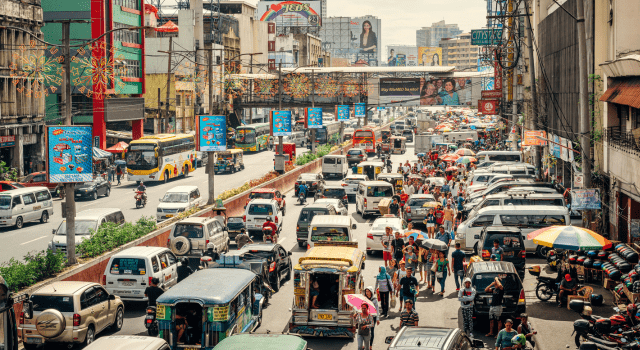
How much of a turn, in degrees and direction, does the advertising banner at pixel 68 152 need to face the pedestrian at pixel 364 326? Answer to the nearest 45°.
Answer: approximately 45° to its left

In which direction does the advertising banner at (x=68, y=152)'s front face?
toward the camera

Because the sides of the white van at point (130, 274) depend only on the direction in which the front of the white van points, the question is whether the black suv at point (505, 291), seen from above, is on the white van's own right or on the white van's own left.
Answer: on the white van's own right

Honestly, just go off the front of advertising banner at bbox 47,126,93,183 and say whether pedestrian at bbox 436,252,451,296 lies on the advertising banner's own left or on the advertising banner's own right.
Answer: on the advertising banner's own left

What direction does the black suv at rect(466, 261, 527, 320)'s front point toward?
away from the camera

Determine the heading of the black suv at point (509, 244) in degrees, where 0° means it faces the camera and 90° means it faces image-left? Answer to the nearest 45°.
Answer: approximately 180°

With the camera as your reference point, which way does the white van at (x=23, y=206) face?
facing the viewer and to the left of the viewer

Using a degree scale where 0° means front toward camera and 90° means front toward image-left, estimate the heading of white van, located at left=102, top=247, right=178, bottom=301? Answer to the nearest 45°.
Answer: approximately 225°
